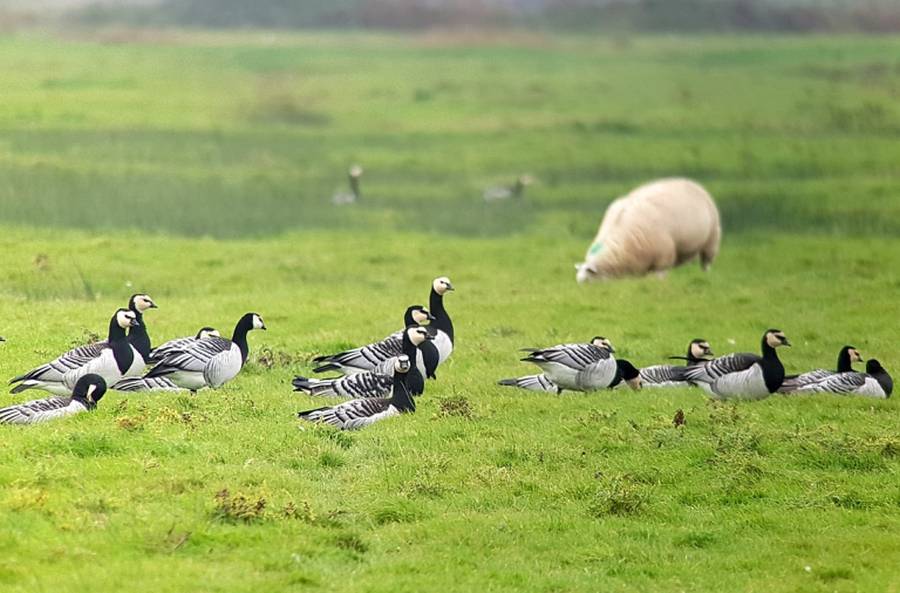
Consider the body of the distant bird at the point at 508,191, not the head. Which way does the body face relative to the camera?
to the viewer's right

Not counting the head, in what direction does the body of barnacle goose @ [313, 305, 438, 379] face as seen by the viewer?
to the viewer's right

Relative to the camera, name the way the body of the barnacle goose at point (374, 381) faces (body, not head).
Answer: to the viewer's right

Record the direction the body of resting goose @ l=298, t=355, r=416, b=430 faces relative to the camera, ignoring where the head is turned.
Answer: to the viewer's right

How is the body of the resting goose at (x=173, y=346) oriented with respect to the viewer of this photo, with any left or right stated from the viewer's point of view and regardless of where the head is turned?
facing to the right of the viewer

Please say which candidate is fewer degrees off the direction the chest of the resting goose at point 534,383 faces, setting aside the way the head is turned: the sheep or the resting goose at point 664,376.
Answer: the resting goose

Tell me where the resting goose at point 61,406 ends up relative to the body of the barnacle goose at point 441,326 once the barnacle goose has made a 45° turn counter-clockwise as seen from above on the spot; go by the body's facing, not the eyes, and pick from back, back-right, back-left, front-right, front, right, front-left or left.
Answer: back

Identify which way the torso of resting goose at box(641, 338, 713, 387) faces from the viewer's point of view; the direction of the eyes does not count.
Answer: to the viewer's right

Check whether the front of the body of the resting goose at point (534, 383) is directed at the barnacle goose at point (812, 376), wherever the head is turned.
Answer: yes

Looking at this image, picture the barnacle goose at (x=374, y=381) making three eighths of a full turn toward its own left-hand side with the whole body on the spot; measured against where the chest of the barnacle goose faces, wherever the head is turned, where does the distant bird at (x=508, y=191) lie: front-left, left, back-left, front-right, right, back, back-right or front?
front-right

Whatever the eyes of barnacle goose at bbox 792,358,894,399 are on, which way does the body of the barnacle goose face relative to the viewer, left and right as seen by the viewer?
facing to the right of the viewer
